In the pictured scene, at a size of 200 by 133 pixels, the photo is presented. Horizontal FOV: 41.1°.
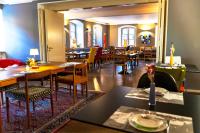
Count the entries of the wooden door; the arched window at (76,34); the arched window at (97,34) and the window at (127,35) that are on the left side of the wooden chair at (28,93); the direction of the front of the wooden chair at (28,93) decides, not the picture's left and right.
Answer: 0

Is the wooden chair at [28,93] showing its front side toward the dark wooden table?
no

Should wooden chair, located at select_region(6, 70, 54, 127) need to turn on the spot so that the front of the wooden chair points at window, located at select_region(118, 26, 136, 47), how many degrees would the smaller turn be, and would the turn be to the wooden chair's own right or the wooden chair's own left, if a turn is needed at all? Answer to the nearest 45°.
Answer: approximately 90° to the wooden chair's own right

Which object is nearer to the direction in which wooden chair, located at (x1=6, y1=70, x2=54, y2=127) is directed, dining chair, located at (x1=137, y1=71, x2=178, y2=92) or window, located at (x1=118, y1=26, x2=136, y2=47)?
the window

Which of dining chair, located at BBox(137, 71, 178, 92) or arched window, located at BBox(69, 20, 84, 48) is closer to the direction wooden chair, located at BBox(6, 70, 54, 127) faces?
the arched window

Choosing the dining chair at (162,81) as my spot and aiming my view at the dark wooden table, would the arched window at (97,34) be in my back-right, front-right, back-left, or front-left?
back-right

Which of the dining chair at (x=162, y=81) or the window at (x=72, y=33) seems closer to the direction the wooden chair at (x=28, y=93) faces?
the window

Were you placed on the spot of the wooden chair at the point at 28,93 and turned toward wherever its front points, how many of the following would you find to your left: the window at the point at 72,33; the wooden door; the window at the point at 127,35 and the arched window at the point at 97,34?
0

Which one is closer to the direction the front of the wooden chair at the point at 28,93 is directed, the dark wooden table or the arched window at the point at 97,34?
the arched window

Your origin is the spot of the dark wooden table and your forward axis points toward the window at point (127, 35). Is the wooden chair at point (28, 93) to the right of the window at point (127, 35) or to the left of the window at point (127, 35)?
left

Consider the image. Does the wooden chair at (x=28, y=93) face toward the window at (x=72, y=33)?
no

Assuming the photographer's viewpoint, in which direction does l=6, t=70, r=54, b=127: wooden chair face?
facing away from the viewer and to the left of the viewer

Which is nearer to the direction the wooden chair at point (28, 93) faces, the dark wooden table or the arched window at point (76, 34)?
the arched window
